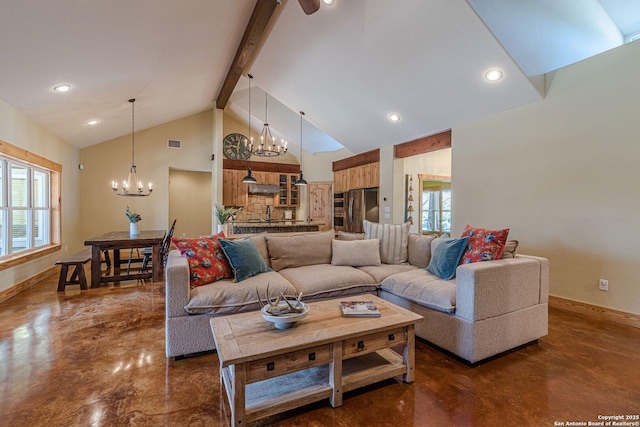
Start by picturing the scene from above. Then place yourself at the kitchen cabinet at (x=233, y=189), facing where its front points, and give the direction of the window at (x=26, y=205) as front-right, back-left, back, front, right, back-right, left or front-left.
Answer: front-right

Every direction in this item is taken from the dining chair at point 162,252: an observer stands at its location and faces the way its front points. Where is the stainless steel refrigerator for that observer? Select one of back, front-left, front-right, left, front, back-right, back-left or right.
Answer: back

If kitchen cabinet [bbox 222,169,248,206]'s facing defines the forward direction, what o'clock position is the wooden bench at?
The wooden bench is roughly at 1 o'clock from the kitchen cabinet.

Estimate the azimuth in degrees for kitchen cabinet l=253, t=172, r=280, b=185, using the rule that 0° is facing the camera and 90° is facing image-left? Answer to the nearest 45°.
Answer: approximately 0°

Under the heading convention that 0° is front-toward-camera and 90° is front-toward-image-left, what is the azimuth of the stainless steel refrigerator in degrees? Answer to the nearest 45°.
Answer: approximately 45°

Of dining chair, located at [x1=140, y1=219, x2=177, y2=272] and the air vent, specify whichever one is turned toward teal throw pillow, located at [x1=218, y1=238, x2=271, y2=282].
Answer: the air vent

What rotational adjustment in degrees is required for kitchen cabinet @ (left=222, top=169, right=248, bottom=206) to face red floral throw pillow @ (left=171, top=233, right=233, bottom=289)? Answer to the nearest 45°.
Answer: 0° — it already faces it

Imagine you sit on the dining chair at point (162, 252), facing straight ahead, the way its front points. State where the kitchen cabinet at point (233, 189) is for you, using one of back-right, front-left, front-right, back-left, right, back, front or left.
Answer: back-right

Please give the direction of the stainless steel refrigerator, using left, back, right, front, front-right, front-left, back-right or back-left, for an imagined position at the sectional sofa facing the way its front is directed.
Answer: back

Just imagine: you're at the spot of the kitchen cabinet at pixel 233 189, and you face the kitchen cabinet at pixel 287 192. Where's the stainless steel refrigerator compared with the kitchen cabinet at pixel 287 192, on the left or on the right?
right

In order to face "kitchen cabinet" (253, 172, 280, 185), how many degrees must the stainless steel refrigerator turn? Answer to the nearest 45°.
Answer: approximately 90° to its right

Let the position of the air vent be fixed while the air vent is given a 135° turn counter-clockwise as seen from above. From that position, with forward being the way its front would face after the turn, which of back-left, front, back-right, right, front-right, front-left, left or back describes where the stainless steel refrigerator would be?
right

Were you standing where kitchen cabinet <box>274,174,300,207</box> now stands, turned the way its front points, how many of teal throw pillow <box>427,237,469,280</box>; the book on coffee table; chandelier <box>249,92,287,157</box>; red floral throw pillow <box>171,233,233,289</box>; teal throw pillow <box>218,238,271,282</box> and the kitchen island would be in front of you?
6
